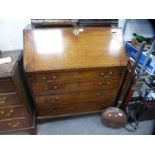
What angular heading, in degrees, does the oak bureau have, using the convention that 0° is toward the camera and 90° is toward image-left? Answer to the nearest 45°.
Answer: approximately 0°

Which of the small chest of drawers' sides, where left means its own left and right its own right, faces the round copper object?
left

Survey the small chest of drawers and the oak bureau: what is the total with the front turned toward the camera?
2

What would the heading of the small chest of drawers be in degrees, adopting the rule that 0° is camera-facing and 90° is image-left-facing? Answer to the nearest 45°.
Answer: approximately 0°
